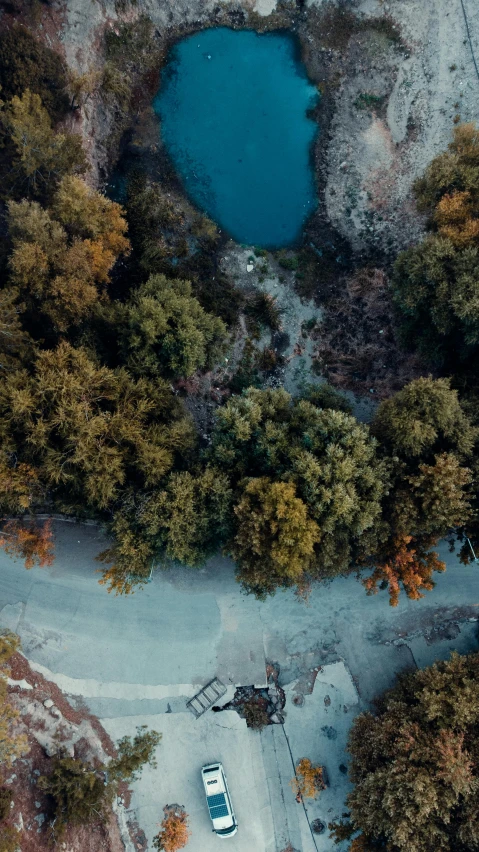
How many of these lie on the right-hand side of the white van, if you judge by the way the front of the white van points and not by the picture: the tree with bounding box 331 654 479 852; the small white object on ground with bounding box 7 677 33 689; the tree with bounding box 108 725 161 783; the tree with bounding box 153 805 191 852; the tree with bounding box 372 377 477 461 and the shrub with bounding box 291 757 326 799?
3
